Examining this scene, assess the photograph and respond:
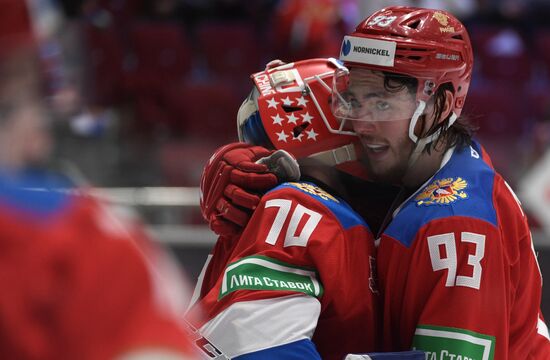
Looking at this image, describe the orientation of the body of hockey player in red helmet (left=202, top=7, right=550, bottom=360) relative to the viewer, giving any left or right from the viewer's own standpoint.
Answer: facing to the left of the viewer

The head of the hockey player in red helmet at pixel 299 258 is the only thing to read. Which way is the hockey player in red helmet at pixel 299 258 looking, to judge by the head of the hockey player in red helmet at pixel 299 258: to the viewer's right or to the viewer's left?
to the viewer's right

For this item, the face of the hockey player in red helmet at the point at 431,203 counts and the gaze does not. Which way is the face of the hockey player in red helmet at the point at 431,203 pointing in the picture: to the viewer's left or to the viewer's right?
to the viewer's left

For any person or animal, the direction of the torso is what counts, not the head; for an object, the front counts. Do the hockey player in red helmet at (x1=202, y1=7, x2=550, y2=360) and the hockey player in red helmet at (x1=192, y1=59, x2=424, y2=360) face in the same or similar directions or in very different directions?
very different directions
